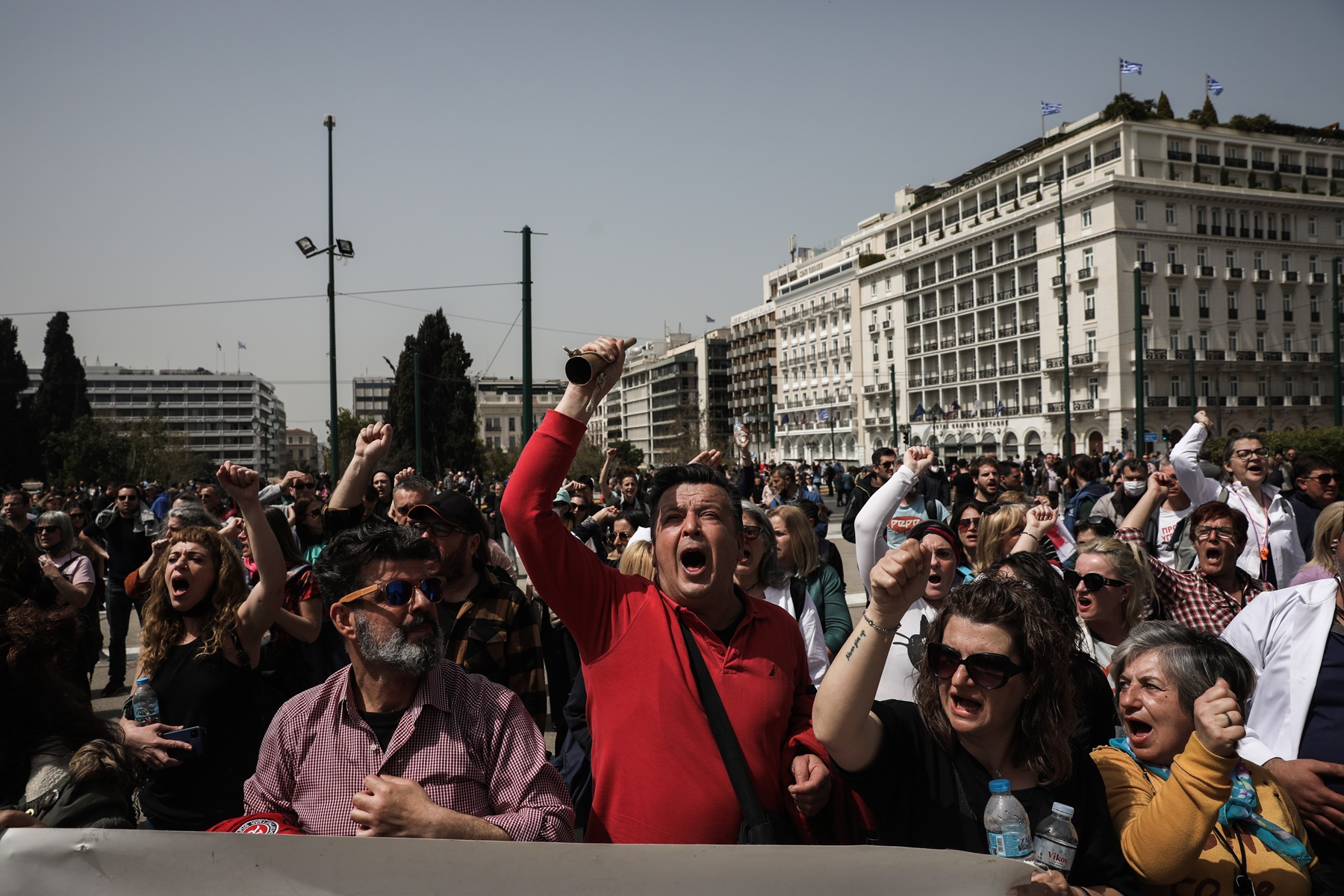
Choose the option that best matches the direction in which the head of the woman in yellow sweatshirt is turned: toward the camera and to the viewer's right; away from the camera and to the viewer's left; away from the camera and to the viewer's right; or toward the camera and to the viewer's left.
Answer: toward the camera and to the viewer's left

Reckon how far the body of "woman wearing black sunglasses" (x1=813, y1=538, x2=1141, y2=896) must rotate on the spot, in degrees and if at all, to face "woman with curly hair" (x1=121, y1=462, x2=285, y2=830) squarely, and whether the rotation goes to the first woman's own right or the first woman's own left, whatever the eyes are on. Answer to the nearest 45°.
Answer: approximately 45° to the first woman's own right

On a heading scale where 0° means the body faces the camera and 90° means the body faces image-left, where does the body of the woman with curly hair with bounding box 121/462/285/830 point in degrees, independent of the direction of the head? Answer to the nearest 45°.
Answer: approximately 45°

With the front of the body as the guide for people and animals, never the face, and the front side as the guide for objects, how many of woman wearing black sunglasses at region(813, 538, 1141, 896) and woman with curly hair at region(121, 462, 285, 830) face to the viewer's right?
0

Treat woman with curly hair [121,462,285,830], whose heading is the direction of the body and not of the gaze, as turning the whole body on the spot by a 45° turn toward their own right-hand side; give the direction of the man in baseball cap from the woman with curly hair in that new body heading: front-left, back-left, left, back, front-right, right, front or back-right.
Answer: back

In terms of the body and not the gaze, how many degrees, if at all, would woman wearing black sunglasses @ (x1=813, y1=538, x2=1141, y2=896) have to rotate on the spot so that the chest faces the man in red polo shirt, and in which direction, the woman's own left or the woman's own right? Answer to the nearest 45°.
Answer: approximately 45° to the woman's own right

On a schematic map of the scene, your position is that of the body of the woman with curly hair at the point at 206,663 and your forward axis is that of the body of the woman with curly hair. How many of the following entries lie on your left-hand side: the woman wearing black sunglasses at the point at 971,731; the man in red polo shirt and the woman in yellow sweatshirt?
3

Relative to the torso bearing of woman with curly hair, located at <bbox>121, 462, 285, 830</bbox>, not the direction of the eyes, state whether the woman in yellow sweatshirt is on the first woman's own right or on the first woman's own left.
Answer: on the first woman's own left

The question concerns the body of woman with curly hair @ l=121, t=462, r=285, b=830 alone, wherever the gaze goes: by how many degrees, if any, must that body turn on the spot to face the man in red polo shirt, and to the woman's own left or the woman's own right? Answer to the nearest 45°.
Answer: approximately 90° to the woman's own left

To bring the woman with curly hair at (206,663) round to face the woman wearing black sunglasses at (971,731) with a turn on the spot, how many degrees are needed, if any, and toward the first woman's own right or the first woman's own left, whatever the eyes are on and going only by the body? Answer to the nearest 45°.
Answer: approximately 90° to the first woman's own left

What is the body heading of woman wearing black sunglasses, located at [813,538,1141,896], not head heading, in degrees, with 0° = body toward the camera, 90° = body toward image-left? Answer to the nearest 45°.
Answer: approximately 45°

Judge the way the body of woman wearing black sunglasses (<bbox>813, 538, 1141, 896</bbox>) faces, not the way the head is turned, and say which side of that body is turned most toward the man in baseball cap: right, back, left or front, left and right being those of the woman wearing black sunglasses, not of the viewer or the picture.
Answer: right
